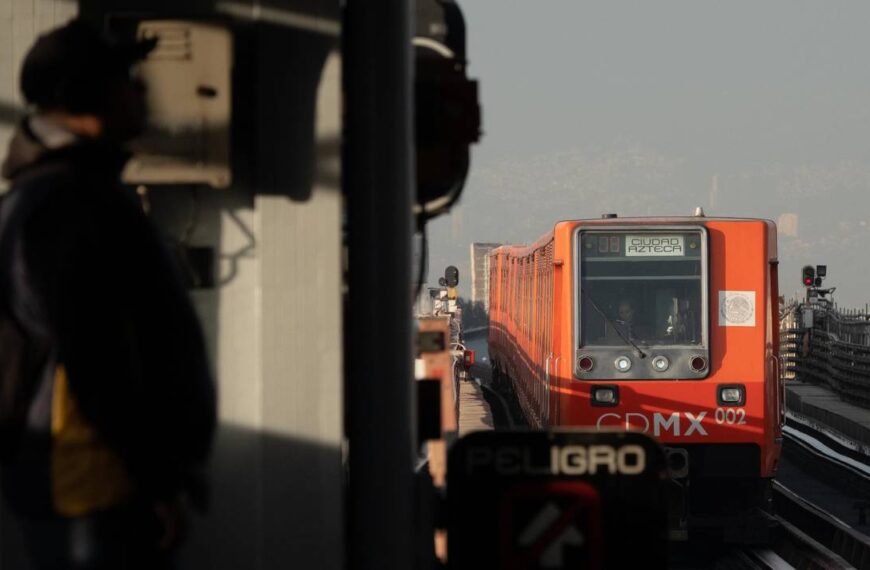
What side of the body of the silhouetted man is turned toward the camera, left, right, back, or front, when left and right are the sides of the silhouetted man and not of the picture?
right

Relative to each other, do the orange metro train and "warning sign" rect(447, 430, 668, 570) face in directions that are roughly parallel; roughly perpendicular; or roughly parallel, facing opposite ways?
roughly parallel

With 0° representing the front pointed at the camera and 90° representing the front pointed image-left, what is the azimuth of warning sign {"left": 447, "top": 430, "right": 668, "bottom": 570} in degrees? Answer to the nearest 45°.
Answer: approximately 0°

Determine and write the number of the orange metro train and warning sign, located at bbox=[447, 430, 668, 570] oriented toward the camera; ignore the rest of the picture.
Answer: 2

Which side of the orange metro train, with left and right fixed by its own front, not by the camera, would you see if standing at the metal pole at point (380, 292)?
front

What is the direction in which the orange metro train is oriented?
toward the camera

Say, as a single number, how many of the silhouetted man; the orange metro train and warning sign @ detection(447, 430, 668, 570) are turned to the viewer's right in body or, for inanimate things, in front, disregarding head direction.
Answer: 1

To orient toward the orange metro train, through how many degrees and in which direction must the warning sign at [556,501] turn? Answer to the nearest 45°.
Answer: approximately 180°

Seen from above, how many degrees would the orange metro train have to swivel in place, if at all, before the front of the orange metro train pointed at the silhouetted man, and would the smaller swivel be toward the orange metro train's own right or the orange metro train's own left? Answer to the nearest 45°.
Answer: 0° — it already faces them

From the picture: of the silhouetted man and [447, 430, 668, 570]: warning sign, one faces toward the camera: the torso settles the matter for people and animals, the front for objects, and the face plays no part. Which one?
the warning sign
